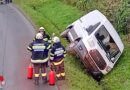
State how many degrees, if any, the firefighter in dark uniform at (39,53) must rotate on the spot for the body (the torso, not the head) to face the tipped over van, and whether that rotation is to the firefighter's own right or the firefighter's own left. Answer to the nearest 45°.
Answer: approximately 45° to the firefighter's own right

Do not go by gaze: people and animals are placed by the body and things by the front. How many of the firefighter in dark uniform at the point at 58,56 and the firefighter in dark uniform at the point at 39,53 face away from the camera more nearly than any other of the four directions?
2

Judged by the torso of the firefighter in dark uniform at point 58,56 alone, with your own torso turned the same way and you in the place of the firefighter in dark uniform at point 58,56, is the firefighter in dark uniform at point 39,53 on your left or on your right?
on your left

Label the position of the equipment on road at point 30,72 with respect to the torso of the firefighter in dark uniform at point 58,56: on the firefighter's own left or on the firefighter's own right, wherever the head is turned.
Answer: on the firefighter's own left

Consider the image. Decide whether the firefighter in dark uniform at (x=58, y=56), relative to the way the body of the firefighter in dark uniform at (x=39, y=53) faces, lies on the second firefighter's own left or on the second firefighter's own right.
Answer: on the second firefighter's own right

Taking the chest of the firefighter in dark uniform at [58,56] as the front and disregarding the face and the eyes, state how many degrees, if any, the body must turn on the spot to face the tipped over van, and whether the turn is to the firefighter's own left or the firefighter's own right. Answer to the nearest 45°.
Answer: approximately 45° to the firefighter's own right

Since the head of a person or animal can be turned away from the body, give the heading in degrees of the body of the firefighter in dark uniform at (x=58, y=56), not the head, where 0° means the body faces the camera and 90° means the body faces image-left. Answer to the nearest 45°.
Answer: approximately 180°
